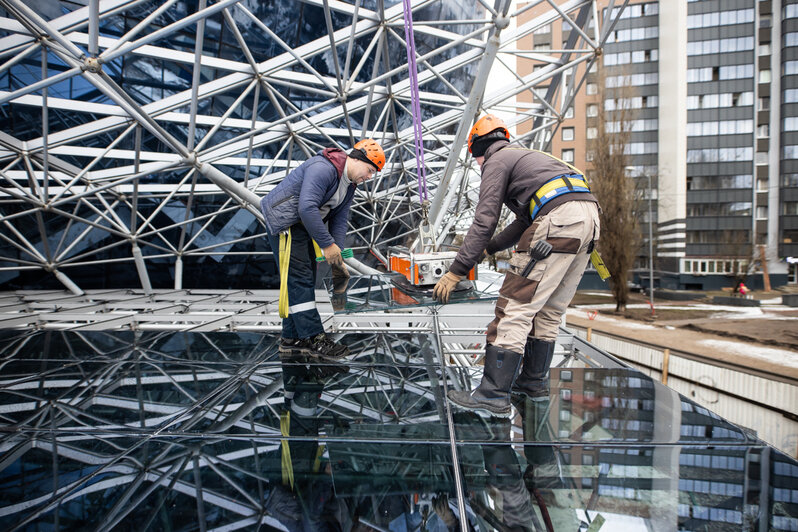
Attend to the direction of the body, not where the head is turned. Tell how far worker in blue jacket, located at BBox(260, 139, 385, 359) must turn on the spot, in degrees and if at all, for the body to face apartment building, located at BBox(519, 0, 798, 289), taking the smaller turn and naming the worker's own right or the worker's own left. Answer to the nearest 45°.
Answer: approximately 45° to the worker's own left

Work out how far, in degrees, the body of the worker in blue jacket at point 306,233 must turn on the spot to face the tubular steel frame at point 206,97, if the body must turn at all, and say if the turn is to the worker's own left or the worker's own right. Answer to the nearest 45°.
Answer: approximately 90° to the worker's own left

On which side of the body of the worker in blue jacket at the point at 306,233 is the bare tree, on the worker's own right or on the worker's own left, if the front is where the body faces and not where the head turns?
on the worker's own left

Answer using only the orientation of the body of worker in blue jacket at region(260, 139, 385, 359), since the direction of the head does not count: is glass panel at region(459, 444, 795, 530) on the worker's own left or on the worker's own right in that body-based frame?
on the worker's own right

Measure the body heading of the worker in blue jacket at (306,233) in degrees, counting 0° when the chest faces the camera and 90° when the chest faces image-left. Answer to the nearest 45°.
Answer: approximately 270°

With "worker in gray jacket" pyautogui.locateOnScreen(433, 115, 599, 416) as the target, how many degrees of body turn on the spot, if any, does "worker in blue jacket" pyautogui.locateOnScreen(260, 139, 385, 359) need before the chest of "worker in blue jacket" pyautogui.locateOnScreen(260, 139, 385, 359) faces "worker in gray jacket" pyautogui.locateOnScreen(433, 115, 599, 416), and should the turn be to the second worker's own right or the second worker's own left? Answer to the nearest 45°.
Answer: approximately 45° to the second worker's own right

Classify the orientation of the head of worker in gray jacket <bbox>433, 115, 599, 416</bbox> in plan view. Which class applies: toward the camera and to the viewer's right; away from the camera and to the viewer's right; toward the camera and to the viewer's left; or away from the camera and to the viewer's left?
away from the camera and to the viewer's left
